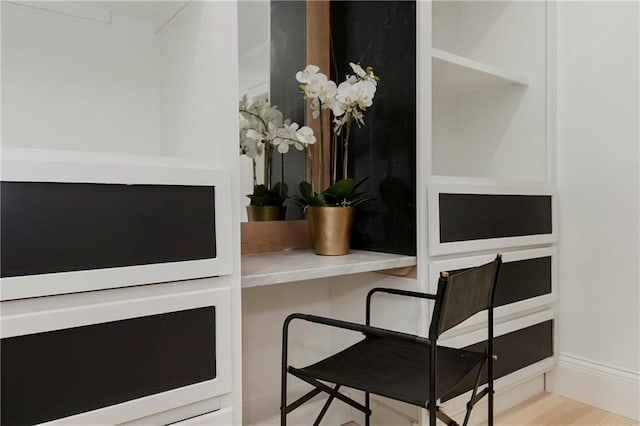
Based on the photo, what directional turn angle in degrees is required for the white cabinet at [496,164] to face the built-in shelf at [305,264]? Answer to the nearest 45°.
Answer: approximately 90° to its right

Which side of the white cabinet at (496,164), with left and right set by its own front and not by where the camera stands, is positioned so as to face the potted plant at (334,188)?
right

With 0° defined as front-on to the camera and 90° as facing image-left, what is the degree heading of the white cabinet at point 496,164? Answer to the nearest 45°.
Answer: approximately 315°

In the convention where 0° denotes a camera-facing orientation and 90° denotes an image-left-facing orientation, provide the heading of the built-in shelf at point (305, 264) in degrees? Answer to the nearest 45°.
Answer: approximately 315°
